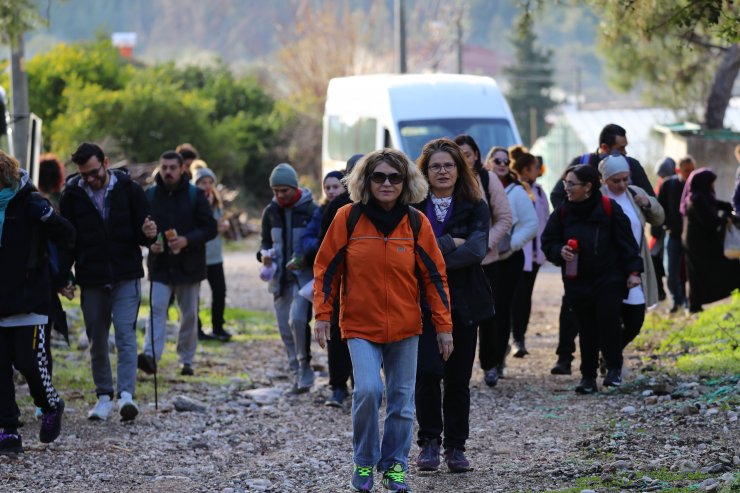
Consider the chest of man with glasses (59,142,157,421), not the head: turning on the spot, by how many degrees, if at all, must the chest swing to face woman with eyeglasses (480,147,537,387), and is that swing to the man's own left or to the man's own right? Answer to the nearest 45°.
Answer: approximately 90° to the man's own left

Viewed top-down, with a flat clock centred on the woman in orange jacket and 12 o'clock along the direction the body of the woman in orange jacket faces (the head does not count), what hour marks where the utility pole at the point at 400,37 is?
The utility pole is roughly at 6 o'clock from the woman in orange jacket.

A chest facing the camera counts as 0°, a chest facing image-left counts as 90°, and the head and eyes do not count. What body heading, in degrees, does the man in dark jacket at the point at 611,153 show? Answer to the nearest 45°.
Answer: approximately 0°

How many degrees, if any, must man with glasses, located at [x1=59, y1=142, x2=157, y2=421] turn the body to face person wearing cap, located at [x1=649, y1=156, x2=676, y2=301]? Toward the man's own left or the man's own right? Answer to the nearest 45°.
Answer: approximately 135° to the man's own left

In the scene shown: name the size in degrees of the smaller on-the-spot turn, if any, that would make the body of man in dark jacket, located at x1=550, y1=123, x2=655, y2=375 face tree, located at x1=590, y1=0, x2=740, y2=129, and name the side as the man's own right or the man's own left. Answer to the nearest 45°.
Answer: approximately 180°

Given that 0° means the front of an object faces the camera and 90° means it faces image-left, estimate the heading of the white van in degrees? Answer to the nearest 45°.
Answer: approximately 315°

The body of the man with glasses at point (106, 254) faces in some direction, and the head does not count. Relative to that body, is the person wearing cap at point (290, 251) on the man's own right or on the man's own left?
on the man's own left

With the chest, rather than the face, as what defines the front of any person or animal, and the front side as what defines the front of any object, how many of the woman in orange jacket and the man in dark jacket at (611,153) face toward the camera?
2

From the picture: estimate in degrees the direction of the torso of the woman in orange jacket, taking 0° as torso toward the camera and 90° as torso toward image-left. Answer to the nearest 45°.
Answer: approximately 0°
